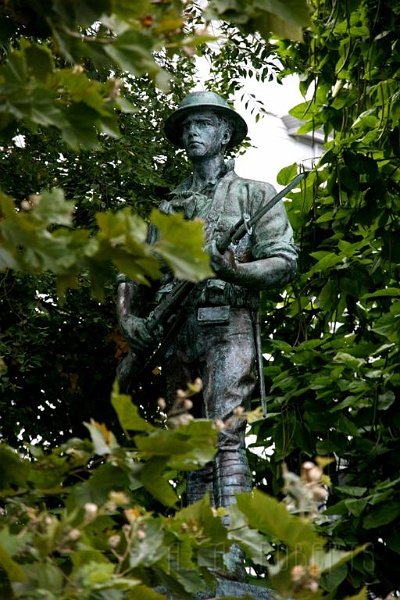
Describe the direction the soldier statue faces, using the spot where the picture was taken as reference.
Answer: facing the viewer and to the left of the viewer

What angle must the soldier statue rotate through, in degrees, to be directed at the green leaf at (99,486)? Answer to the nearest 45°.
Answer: approximately 45° to its left

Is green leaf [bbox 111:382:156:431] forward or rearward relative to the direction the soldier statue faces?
forward

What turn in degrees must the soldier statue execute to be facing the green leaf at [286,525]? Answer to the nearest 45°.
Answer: approximately 45° to its left

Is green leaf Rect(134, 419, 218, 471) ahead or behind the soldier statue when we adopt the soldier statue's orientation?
ahead

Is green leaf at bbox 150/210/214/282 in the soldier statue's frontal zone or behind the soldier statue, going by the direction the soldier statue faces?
frontal zone

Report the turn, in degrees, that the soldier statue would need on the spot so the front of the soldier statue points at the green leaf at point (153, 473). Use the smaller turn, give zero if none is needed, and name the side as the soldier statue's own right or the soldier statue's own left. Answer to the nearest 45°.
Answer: approximately 45° to the soldier statue's own left
